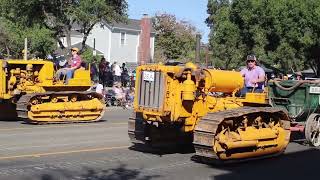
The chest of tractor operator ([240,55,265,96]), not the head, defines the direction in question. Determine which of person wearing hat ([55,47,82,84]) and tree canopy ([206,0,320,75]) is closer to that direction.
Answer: the person wearing hat

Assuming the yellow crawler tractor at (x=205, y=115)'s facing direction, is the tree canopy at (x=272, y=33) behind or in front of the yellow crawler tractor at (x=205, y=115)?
behind

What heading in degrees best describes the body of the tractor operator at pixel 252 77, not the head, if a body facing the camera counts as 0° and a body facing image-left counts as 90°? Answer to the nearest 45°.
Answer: approximately 45°

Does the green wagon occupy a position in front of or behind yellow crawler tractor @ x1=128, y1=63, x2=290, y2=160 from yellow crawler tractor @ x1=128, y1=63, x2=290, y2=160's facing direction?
behind

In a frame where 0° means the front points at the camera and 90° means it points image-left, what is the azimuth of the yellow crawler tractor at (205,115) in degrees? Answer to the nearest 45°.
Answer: approximately 45°

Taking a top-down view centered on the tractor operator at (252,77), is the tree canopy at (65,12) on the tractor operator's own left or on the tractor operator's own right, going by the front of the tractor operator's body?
on the tractor operator's own right

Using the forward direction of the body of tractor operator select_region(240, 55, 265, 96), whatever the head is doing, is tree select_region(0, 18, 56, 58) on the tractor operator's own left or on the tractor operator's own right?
on the tractor operator's own right

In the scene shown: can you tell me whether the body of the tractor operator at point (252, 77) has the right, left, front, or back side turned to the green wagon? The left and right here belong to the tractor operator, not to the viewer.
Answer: back

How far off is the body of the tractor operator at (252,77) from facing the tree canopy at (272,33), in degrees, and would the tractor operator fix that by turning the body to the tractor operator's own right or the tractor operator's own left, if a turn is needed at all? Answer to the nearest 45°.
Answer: approximately 135° to the tractor operator's own right

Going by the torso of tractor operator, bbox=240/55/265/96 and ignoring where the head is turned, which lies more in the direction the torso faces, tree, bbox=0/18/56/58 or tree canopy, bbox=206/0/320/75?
the tree

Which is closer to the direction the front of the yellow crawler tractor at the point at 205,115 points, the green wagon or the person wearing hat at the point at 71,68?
the person wearing hat
